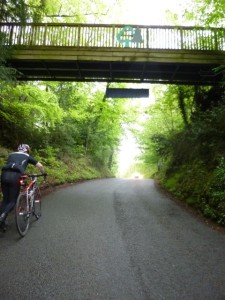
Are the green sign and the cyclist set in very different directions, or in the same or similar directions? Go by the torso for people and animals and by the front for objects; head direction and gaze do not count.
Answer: very different directions

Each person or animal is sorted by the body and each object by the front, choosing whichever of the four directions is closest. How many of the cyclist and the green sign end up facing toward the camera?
1

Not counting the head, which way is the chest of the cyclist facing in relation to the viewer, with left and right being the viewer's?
facing away from the viewer and to the right of the viewer

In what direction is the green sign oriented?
toward the camera

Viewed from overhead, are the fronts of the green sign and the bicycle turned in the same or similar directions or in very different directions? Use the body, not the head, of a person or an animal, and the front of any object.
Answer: very different directions
